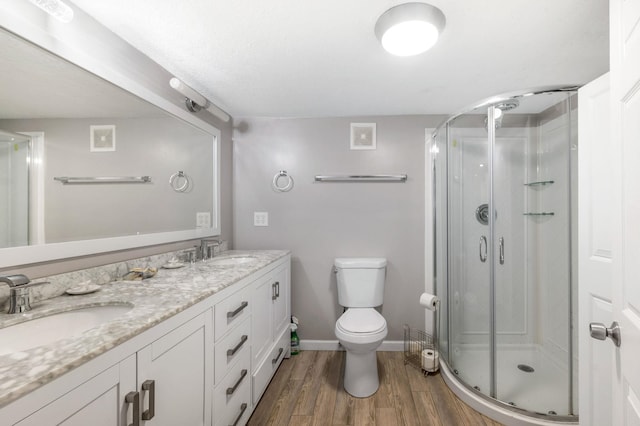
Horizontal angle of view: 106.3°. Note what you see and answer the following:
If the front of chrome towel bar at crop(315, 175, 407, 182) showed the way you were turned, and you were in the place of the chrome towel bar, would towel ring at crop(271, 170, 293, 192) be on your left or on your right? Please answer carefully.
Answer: on your right

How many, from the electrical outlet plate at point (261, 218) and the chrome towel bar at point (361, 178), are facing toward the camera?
2

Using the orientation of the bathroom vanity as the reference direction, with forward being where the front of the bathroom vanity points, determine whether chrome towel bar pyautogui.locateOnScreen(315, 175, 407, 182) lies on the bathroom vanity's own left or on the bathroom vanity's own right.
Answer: on the bathroom vanity's own left

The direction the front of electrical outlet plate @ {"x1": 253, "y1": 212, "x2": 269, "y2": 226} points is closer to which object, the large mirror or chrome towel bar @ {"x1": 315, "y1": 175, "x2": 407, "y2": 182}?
the large mirror

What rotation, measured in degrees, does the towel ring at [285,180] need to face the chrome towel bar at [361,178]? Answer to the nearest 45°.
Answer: approximately 90° to its left

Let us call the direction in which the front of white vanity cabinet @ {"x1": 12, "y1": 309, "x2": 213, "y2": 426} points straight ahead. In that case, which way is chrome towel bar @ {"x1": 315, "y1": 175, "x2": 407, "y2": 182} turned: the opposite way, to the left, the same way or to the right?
to the right
